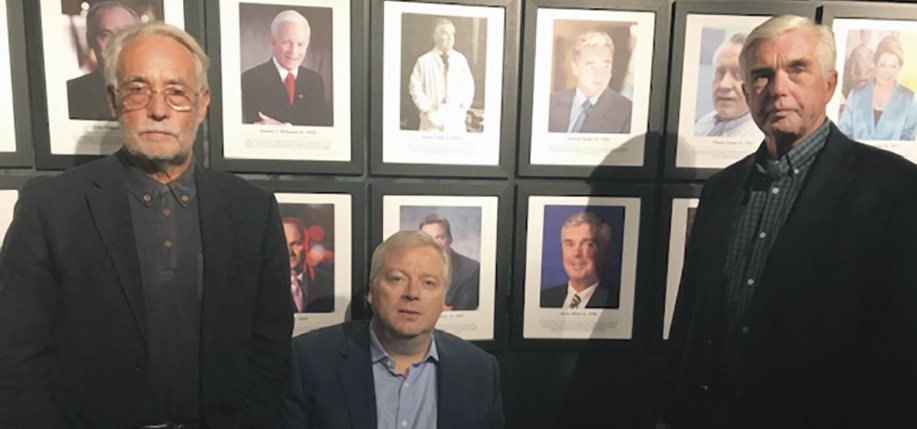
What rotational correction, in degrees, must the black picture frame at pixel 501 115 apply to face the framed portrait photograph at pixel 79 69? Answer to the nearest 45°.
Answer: approximately 90° to its right

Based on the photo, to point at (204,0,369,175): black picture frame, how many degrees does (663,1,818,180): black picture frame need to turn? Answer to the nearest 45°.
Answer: approximately 45° to its right

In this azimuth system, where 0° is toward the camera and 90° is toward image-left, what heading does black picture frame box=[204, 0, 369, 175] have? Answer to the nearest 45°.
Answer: approximately 0°

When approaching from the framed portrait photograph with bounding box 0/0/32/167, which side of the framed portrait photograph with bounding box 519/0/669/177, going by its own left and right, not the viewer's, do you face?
right

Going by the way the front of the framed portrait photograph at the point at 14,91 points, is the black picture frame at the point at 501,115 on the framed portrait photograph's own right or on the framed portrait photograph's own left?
on the framed portrait photograph's own left

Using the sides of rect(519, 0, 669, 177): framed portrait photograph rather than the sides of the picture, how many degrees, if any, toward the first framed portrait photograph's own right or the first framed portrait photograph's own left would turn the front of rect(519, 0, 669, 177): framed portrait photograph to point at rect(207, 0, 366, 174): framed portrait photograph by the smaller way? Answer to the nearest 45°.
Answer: approximately 90° to the first framed portrait photograph's own right

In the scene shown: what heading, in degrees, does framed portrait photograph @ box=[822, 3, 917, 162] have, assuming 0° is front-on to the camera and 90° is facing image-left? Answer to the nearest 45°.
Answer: approximately 0°

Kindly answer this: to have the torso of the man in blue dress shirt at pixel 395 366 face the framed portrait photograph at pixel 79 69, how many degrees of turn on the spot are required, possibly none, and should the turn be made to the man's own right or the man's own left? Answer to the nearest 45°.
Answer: approximately 135° to the man's own right
